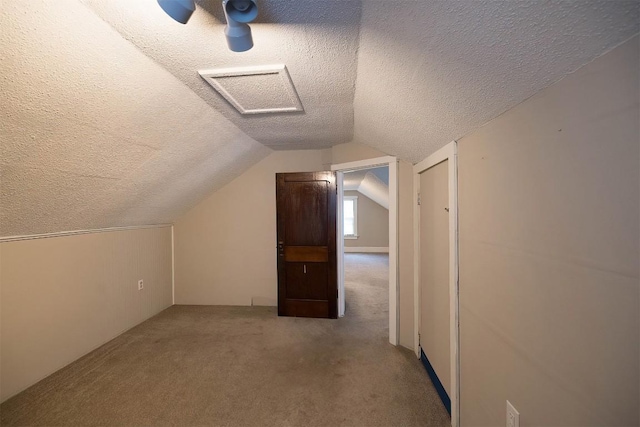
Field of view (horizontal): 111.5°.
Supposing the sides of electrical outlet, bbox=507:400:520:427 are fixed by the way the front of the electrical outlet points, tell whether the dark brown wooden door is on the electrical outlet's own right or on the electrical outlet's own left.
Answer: on the electrical outlet's own right

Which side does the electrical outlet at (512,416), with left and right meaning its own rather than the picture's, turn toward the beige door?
right

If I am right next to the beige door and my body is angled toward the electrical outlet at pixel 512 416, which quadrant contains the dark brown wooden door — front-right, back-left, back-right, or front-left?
back-right

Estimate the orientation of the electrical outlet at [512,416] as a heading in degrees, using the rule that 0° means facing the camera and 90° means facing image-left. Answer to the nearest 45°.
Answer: approximately 45°

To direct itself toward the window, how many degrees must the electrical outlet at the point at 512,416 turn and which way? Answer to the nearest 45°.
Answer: approximately 90° to its right
